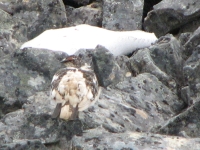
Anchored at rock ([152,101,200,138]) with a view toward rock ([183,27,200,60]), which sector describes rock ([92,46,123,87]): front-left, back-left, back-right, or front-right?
front-left

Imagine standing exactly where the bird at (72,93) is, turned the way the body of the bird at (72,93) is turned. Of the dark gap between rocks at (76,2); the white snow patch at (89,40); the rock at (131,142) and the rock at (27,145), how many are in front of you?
2

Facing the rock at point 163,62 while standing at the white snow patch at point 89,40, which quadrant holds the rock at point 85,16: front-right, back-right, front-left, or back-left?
back-left

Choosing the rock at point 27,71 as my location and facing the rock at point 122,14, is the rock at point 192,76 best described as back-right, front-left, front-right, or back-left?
front-right
